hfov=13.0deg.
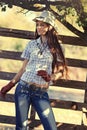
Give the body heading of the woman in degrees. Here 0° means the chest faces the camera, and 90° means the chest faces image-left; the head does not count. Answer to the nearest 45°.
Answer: approximately 0°

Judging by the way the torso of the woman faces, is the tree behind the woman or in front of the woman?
behind

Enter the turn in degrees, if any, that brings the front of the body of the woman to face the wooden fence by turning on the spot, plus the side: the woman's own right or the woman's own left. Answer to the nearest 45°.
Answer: approximately 180°
